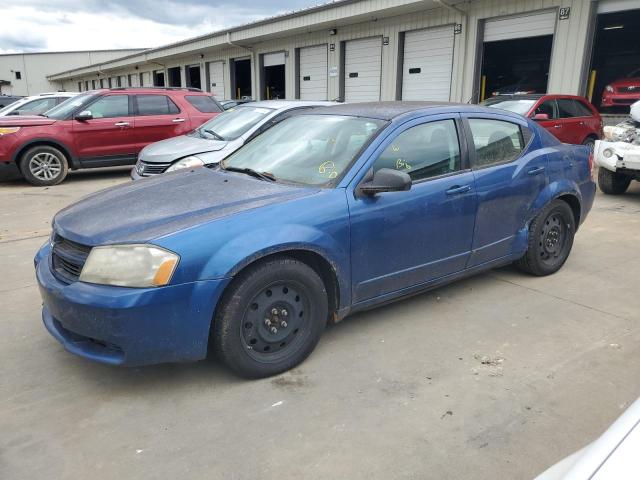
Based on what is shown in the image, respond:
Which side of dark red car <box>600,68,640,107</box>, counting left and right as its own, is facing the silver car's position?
front

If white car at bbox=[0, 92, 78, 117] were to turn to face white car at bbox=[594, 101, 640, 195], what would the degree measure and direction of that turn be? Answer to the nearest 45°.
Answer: approximately 135° to its left

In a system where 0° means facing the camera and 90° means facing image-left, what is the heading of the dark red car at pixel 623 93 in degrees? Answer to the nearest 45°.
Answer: approximately 45°

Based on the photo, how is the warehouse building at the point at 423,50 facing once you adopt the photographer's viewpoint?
facing the viewer and to the left of the viewer

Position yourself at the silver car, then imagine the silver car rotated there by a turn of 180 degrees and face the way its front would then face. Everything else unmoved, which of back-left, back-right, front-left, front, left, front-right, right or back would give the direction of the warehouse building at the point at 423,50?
front

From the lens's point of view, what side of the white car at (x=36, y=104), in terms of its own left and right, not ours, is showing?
left

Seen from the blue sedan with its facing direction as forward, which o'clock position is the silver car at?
The silver car is roughly at 4 o'clock from the blue sedan.

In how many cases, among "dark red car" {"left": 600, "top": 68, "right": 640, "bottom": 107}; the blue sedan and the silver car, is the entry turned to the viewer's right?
0

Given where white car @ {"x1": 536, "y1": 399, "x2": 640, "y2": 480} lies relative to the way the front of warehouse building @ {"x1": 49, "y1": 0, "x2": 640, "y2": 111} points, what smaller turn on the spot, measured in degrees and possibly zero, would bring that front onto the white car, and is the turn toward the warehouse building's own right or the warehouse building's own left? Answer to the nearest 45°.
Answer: approximately 45° to the warehouse building's own left
